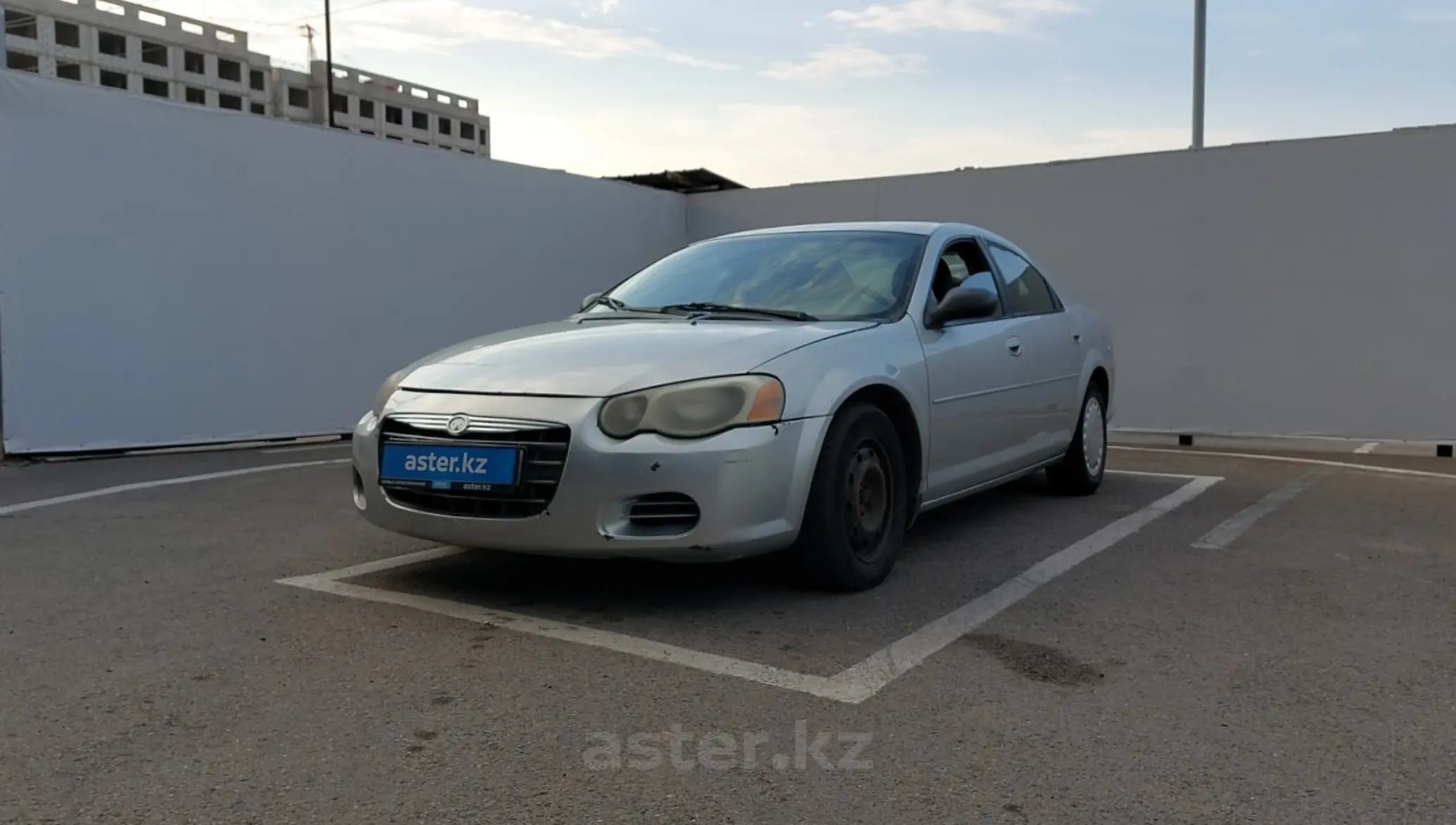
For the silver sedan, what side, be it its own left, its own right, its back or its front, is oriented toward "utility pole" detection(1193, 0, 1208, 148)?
back

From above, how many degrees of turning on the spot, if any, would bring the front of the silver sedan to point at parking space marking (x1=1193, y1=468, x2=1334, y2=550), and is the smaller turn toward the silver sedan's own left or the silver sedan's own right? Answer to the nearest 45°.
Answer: approximately 180°

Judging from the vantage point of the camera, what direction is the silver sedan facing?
facing the viewer and to the left of the viewer

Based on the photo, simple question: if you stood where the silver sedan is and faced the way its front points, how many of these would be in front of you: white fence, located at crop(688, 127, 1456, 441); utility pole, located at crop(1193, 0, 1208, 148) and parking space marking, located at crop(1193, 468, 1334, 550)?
0

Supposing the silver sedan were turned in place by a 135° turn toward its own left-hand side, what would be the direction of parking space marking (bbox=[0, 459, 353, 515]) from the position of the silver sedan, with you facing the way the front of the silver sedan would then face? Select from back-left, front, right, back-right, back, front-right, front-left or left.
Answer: back-left

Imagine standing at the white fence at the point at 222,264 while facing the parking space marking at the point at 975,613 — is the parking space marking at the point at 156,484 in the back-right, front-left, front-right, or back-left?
front-right

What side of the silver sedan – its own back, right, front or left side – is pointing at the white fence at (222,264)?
right

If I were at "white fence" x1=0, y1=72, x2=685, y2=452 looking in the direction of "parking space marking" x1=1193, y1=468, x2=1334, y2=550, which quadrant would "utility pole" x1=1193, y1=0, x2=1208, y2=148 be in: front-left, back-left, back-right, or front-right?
front-left

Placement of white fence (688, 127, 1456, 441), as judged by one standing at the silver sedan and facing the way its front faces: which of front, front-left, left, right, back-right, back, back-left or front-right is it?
back
